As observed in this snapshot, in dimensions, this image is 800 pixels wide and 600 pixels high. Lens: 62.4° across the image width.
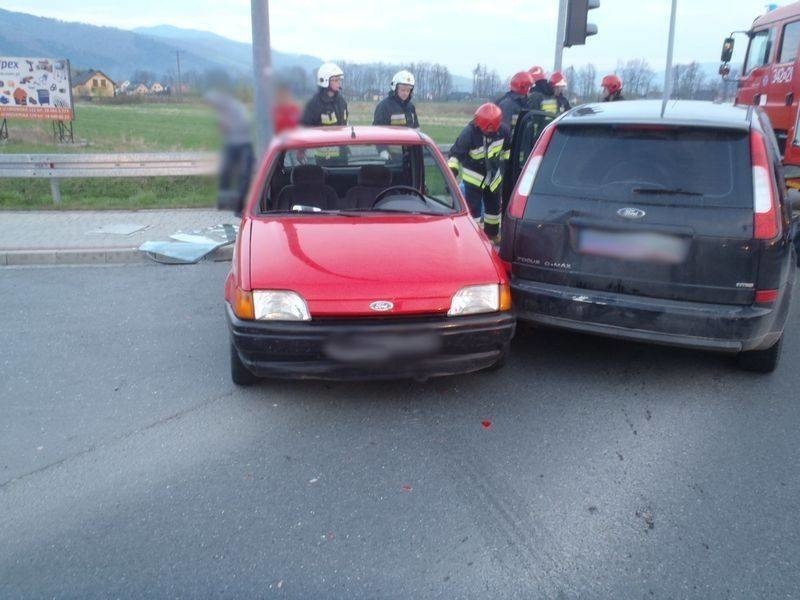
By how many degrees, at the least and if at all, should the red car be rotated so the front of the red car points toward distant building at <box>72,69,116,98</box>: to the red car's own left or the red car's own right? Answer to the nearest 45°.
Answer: approximately 135° to the red car's own right

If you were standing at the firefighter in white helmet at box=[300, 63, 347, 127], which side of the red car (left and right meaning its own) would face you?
back

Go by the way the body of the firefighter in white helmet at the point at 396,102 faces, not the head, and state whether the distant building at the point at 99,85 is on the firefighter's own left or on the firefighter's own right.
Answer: on the firefighter's own right

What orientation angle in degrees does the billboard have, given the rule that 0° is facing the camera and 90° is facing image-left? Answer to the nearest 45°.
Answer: approximately 0°
